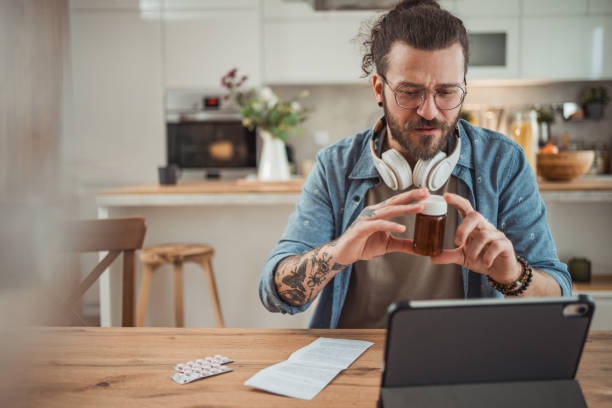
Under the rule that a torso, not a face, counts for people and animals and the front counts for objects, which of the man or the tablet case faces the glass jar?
the tablet case

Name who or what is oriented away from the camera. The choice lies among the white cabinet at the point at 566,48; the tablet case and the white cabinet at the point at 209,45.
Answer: the tablet case

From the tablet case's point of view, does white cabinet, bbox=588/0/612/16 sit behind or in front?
in front

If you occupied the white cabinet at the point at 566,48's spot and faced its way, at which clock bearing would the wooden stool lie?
The wooden stool is roughly at 1 o'clock from the white cabinet.

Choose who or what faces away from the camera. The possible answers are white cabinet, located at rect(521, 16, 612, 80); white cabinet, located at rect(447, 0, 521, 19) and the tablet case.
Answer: the tablet case

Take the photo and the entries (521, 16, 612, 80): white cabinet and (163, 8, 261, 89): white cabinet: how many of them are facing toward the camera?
2

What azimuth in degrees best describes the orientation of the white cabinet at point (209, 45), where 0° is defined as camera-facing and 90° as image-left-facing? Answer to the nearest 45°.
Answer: approximately 0°

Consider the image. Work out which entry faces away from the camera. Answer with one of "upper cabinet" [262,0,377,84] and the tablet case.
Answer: the tablet case
